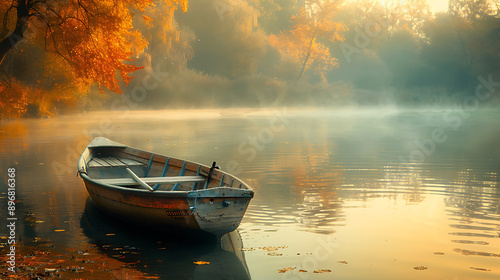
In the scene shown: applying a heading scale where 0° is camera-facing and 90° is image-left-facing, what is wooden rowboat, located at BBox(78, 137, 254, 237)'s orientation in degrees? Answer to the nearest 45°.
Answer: approximately 135°

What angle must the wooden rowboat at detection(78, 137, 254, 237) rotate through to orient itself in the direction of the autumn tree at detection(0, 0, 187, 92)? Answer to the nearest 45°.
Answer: approximately 45° to its right
